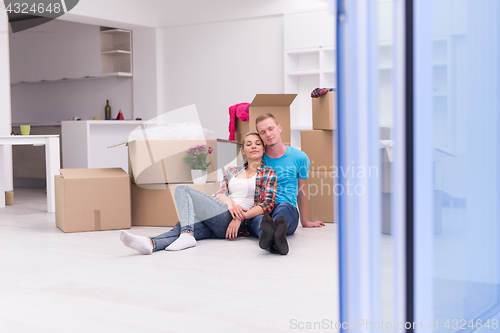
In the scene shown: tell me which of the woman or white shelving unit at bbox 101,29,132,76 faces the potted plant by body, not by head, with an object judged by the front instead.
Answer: the white shelving unit

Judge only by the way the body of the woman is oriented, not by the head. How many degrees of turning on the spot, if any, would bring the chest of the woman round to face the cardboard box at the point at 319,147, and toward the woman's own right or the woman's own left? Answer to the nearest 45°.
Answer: approximately 180°

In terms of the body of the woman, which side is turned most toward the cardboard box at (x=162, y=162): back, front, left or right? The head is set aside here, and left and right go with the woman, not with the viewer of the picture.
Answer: right

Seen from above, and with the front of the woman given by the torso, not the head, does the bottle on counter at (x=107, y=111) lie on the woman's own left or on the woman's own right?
on the woman's own right

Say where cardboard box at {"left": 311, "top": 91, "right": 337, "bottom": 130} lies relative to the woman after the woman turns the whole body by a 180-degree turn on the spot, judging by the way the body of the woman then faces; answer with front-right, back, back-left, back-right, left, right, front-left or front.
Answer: front

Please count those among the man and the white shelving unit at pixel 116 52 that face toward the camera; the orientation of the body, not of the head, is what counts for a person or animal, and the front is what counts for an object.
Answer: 2

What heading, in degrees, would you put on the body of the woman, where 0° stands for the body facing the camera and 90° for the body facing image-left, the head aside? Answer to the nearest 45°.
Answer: approximately 45°

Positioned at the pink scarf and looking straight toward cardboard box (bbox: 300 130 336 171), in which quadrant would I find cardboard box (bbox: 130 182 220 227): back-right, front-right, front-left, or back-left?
back-right
